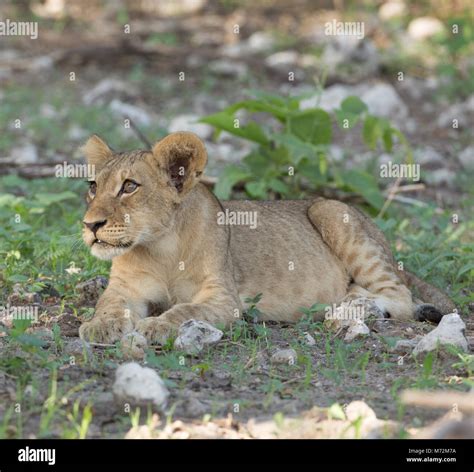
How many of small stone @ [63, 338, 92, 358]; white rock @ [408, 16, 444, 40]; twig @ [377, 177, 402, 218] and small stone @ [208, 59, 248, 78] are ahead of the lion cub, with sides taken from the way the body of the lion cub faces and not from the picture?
1

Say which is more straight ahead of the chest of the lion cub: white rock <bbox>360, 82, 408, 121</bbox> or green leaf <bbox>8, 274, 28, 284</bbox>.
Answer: the green leaf

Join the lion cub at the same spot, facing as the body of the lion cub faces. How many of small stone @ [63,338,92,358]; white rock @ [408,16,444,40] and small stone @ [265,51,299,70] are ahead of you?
1

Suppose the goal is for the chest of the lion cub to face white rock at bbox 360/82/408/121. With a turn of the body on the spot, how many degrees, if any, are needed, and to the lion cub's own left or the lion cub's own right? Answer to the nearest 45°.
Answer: approximately 135° to the lion cub's own right

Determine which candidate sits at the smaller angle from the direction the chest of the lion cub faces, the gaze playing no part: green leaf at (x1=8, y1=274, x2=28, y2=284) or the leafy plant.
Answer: the green leaf

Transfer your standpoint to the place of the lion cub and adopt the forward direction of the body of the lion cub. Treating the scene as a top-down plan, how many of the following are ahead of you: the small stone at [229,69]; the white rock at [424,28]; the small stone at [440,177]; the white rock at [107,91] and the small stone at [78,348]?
1

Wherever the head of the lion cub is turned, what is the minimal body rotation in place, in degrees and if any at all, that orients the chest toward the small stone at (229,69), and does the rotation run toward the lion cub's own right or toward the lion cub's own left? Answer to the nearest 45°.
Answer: approximately 135° to the lion cub's own right

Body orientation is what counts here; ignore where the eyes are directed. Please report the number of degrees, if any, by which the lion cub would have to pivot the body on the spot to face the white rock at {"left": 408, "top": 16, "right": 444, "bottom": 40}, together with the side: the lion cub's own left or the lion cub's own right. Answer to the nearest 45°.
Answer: approximately 135° to the lion cub's own right

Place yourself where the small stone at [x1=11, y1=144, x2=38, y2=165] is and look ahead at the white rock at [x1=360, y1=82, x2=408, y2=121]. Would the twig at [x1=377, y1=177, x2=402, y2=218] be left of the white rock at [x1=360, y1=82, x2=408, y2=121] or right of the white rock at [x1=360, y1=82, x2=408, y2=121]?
right

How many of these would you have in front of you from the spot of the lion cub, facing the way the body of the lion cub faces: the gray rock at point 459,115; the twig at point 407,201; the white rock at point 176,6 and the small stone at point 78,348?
1

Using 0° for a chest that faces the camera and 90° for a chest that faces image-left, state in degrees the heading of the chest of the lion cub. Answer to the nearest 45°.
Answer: approximately 45°

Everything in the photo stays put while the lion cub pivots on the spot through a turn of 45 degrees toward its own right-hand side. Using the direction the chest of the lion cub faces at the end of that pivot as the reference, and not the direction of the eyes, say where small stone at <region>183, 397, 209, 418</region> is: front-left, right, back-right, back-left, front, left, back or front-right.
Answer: left

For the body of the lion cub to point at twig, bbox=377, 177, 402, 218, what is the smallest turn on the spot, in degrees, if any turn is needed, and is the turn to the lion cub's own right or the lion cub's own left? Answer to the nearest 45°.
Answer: approximately 180°

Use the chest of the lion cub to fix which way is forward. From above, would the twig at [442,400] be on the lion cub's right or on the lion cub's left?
on the lion cub's left
